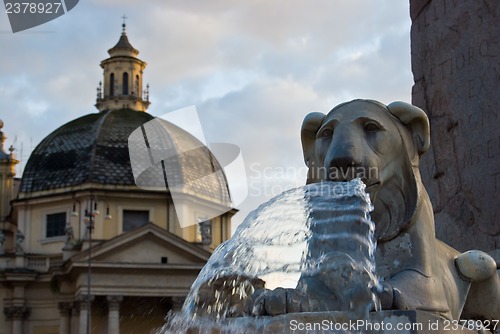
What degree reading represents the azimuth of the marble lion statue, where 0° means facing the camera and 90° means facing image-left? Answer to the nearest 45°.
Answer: approximately 45°

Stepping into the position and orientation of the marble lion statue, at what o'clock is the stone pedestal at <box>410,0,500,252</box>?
The stone pedestal is roughly at 5 o'clock from the marble lion statue.

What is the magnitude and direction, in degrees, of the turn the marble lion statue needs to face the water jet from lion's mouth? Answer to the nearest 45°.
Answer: approximately 45° to its right

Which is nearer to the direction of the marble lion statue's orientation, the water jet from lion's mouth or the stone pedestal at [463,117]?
the water jet from lion's mouth
